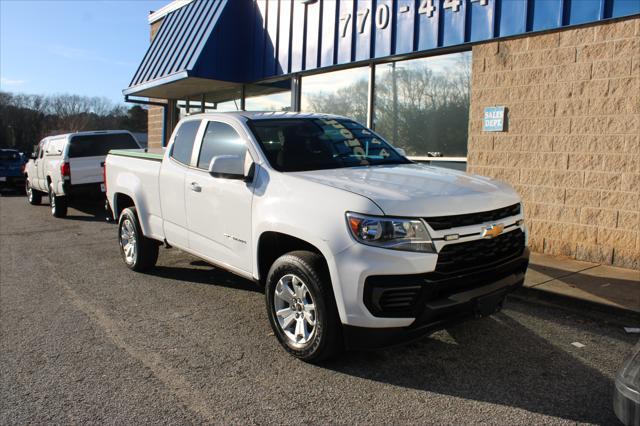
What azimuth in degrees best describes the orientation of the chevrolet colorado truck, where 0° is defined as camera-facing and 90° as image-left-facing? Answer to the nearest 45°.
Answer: approximately 315°

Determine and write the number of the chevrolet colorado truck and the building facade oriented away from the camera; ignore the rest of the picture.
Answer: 0

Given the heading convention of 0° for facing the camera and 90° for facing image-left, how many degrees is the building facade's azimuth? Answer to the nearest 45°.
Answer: approximately 45°

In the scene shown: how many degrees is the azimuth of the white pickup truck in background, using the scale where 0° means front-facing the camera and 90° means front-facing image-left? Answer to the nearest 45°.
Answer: approximately 135°

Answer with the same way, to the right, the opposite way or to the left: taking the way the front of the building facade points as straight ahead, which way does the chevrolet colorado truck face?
to the left

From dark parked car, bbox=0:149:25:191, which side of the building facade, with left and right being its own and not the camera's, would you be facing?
right

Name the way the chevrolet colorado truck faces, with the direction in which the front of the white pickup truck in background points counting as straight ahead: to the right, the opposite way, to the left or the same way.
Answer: the opposite way

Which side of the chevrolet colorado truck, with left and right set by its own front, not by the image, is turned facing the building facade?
left

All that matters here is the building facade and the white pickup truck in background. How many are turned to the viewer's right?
0

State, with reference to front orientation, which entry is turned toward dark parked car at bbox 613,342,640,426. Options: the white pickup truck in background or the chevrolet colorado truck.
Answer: the chevrolet colorado truck

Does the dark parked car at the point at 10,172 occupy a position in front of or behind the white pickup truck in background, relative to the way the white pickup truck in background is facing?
in front

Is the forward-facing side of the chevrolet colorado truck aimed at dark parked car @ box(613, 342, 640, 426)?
yes
